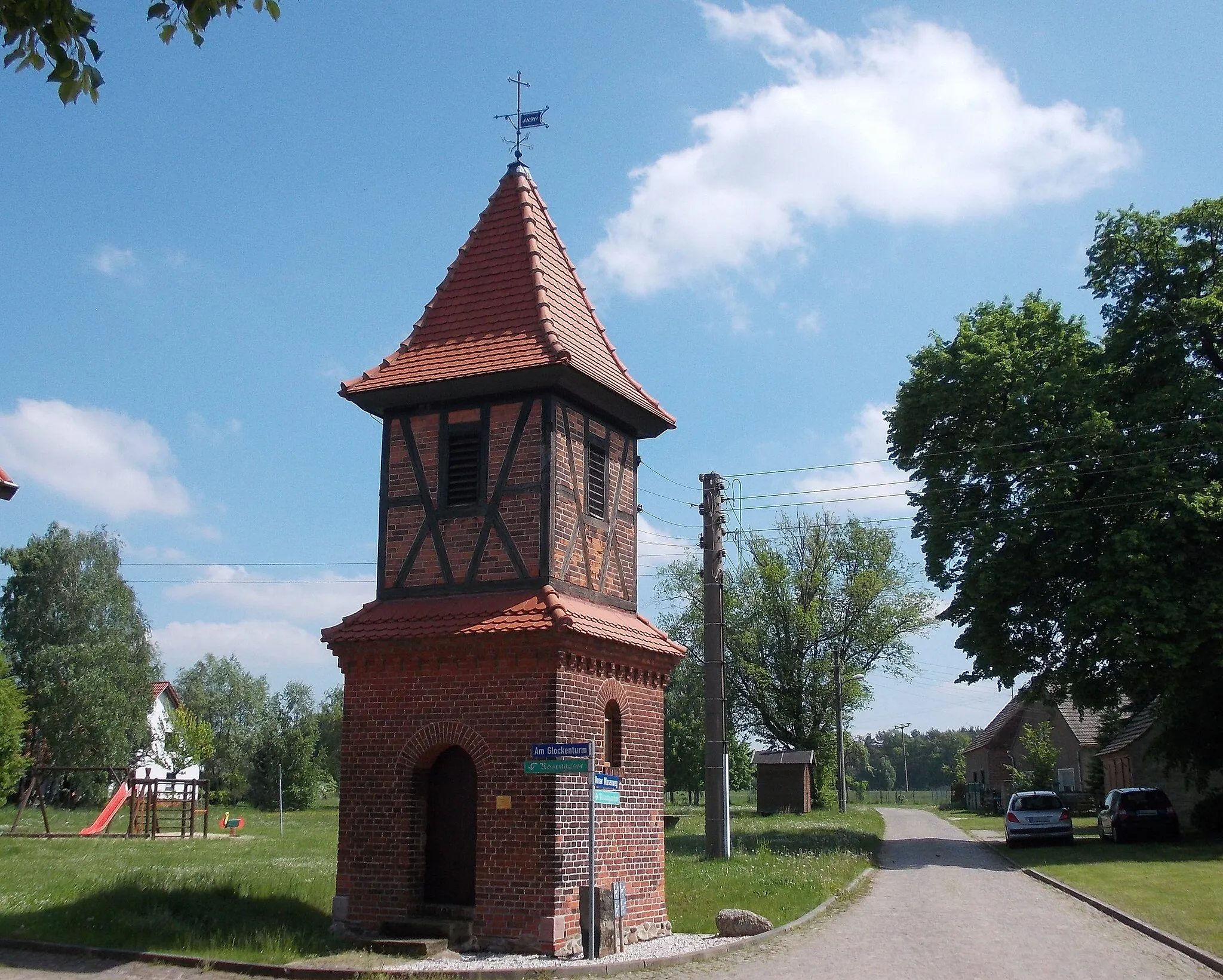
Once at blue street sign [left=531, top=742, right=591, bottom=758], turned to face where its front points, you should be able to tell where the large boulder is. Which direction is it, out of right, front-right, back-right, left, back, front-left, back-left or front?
back-left

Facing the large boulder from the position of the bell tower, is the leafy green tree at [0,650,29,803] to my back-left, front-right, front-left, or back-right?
back-left

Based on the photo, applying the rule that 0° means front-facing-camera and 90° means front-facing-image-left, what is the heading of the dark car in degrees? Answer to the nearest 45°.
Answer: approximately 180°

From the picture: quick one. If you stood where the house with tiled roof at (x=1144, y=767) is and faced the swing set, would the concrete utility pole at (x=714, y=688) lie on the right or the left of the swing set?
left
